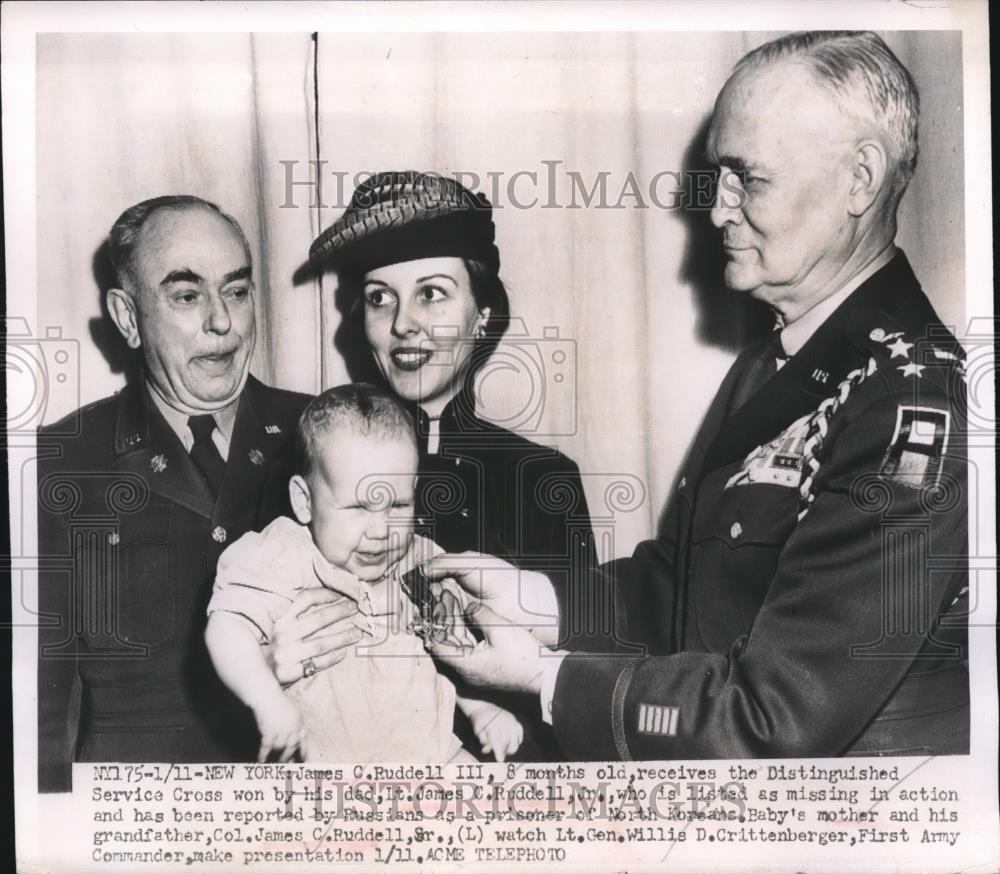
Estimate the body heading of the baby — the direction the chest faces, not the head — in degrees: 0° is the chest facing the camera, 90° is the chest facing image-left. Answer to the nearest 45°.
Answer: approximately 315°

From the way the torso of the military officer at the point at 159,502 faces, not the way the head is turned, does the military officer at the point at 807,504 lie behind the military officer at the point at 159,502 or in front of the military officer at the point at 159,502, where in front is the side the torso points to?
in front

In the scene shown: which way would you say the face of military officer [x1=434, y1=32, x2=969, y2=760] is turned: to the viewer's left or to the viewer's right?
to the viewer's left

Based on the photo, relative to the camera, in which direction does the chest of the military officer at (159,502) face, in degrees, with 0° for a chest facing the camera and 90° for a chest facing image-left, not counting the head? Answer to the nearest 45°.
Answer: approximately 315°

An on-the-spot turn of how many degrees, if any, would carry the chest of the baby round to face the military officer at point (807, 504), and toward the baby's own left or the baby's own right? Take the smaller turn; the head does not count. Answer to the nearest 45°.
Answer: approximately 45° to the baby's own left

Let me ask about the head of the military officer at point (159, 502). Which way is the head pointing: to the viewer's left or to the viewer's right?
to the viewer's right
